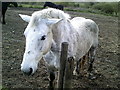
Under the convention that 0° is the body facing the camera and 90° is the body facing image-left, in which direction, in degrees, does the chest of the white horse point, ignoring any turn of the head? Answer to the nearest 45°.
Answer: approximately 45°

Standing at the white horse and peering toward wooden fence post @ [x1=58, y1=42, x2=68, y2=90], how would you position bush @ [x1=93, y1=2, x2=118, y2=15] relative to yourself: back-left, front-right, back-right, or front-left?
back-left

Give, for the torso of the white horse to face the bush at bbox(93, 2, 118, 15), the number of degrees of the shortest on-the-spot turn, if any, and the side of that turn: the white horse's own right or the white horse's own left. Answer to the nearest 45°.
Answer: approximately 135° to the white horse's own right

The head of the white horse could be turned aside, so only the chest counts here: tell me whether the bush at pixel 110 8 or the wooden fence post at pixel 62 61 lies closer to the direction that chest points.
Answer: the wooden fence post

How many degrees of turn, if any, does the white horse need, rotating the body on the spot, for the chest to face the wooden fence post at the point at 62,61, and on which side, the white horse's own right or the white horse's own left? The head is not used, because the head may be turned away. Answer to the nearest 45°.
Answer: approximately 45° to the white horse's own left
